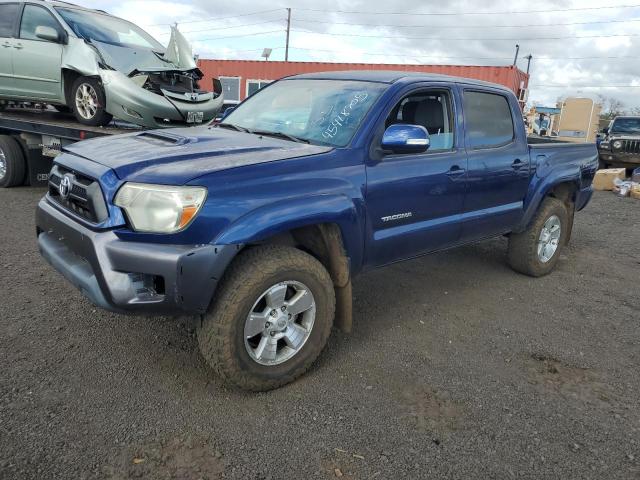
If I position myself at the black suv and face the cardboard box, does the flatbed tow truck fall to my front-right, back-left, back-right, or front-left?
front-right

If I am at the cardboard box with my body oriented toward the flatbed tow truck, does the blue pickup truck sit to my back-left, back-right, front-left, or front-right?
front-left

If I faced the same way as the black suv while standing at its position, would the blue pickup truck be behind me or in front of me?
in front

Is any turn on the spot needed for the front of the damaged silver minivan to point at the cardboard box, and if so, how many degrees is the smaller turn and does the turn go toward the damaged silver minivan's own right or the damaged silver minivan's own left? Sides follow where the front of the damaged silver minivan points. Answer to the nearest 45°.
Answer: approximately 45° to the damaged silver minivan's own left

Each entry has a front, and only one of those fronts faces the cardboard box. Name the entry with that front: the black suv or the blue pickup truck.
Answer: the black suv

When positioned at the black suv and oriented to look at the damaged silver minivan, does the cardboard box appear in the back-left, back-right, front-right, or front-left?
front-left

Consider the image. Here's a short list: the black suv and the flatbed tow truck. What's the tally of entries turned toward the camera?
1

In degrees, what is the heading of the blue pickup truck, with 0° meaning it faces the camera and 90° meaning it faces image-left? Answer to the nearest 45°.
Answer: approximately 45°

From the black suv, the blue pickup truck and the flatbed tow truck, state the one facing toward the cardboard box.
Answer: the black suv

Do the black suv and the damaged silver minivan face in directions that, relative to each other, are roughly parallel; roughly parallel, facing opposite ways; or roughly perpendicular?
roughly perpendicular

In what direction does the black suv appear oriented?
toward the camera

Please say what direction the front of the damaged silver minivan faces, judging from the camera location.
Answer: facing the viewer and to the right of the viewer

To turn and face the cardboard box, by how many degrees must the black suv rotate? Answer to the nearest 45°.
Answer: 0° — it already faces it
